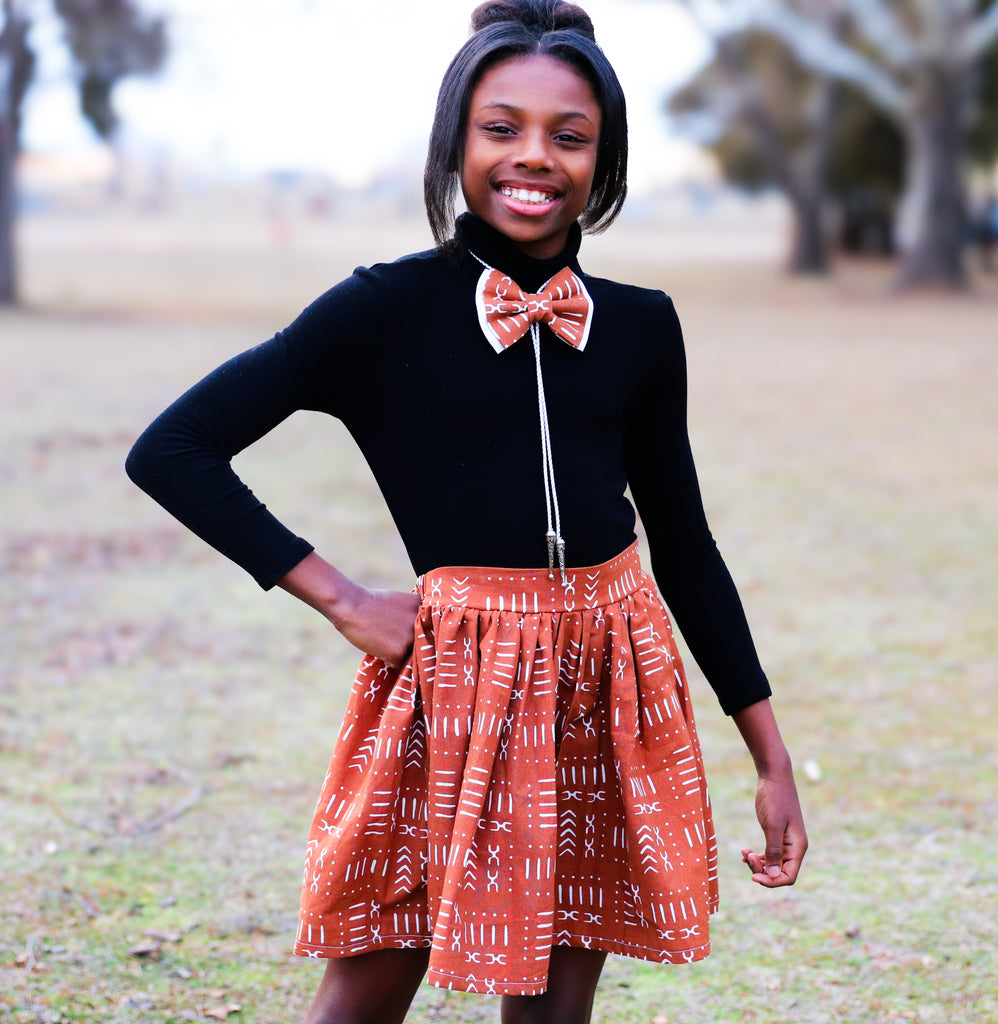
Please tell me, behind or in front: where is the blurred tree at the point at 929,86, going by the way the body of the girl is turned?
behind

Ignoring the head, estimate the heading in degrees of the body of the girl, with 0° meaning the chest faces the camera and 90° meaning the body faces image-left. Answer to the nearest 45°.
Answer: approximately 0°

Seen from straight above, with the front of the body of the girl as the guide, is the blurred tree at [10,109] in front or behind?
behind

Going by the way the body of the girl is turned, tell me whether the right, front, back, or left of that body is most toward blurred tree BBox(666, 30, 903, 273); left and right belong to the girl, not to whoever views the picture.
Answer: back

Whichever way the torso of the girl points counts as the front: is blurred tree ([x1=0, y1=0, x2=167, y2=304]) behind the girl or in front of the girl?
behind
